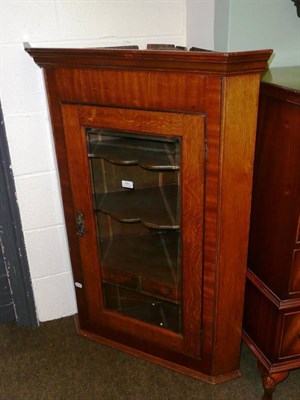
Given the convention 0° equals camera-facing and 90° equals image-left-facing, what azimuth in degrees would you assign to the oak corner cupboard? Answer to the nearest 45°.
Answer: approximately 45°
